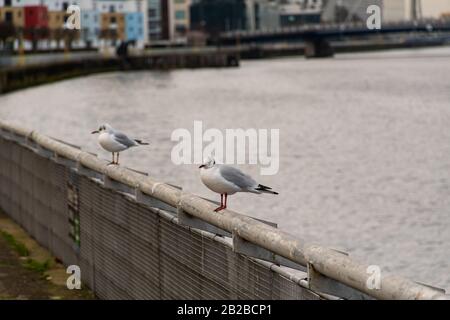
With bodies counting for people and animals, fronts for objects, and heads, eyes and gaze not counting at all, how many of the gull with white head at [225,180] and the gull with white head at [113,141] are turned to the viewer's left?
2

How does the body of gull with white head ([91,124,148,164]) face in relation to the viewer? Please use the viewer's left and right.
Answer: facing to the left of the viewer

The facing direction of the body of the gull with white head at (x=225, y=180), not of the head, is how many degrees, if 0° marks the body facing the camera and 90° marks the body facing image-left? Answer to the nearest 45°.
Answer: approximately 90°

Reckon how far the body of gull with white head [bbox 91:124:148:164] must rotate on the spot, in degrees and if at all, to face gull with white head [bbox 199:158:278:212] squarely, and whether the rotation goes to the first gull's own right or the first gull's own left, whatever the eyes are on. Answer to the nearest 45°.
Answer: approximately 90° to the first gull's own left
